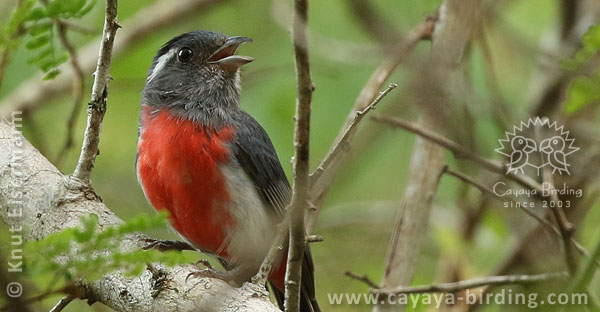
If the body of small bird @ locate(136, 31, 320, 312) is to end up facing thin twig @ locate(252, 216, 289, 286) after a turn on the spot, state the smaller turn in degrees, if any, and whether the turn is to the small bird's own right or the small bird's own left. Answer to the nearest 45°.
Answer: approximately 45° to the small bird's own left

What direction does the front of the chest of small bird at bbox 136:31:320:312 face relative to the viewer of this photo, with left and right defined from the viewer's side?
facing the viewer and to the left of the viewer

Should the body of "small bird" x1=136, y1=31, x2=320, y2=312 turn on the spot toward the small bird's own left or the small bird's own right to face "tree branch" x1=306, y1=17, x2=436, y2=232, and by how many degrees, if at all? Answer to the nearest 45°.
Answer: approximately 135° to the small bird's own left

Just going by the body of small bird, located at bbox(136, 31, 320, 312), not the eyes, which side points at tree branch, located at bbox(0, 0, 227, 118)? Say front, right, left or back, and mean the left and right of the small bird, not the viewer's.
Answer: right

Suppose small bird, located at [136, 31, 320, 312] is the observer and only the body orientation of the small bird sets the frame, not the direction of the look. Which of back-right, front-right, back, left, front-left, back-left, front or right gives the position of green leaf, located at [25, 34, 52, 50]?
right

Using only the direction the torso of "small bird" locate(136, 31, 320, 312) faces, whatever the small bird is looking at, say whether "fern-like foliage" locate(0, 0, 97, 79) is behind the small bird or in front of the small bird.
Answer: in front

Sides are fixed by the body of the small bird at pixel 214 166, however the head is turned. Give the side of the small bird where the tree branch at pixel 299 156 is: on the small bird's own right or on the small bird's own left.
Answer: on the small bird's own left

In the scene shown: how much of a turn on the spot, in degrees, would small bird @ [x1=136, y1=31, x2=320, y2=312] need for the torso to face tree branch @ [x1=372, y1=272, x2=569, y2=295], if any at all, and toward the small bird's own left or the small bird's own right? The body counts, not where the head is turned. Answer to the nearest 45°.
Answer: approximately 135° to the small bird's own left
